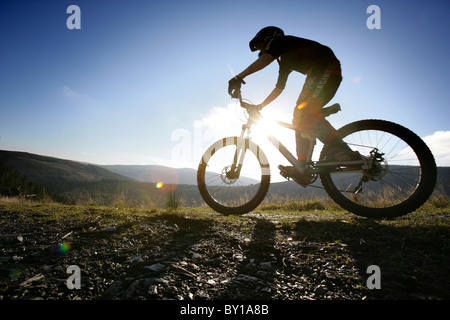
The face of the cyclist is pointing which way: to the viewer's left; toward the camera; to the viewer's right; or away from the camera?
to the viewer's left

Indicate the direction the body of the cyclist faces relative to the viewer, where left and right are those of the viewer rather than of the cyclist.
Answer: facing to the left of the viewer
